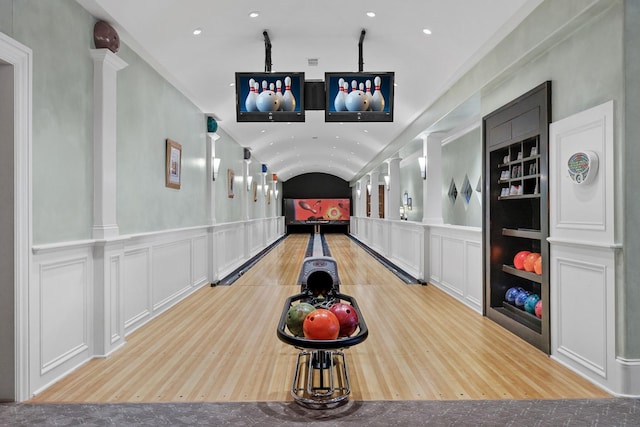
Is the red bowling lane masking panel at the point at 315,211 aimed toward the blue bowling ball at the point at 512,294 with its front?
yes

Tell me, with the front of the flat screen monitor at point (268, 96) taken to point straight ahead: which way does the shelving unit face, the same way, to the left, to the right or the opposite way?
to the right

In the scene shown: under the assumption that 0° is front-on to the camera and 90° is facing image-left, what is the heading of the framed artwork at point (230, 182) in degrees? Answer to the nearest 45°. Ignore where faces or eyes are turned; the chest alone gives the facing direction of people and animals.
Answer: approximately 270°

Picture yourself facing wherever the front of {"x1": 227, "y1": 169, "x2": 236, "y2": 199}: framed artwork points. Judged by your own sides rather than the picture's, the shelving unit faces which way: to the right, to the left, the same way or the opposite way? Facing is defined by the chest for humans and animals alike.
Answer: the opposite way

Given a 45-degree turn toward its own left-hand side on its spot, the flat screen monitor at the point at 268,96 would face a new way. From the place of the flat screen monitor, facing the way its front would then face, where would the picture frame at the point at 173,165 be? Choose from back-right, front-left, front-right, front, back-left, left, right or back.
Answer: back

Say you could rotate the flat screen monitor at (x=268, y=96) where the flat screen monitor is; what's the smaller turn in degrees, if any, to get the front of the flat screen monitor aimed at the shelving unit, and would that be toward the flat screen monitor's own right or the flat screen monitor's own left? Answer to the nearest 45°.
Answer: approximately 90° to the flat screen monitor's own left

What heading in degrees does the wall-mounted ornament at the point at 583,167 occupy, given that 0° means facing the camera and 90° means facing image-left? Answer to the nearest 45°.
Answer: approximately 45°

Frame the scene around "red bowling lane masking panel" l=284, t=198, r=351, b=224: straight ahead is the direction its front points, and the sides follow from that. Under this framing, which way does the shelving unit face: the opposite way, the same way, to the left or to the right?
to the right

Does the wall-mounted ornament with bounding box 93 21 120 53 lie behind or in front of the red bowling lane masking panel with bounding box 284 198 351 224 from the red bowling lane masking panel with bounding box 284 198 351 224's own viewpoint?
in front

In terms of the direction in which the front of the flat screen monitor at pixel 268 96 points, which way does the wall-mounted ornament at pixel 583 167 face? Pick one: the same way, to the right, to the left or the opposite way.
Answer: to the right

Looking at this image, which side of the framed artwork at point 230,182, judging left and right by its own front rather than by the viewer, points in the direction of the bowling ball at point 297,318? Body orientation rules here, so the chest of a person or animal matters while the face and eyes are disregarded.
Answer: right

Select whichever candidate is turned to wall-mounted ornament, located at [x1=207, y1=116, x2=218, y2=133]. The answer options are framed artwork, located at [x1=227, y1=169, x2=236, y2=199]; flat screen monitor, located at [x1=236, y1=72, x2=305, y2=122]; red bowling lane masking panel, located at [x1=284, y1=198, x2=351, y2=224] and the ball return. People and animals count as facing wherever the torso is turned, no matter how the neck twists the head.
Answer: the red bowling lane masking panel

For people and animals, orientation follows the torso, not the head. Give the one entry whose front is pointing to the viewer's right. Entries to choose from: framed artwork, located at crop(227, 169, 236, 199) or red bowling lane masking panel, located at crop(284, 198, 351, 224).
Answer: the framed artwork
